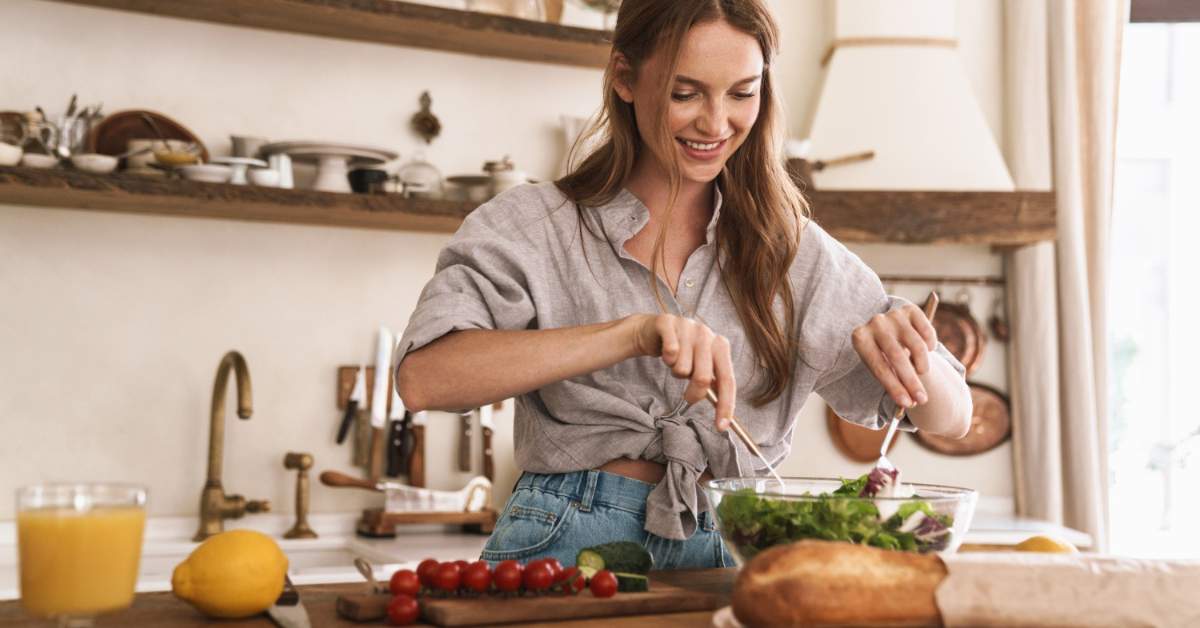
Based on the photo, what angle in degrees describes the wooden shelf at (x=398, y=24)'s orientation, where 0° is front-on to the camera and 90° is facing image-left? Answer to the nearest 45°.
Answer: approximately 315°

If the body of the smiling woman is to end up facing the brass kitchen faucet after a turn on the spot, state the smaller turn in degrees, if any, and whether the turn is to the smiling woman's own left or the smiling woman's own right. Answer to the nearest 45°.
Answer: approximately 180°

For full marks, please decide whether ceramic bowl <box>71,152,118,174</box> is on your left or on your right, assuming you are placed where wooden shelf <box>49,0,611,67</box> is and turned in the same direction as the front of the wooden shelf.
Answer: on your right

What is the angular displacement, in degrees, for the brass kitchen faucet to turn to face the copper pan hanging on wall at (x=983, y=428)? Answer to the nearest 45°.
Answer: approximately 45° to its left

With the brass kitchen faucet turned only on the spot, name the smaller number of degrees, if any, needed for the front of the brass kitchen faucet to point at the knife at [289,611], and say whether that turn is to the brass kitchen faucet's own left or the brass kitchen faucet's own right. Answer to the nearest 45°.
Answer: approximately 45° to the brass kitchen faucet's own right

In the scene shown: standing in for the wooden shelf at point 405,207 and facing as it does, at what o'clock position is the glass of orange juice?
The glass of orange juice is roughly at 12 o'clock from the wooden shelf.

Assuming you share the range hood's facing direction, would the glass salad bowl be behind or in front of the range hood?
in front

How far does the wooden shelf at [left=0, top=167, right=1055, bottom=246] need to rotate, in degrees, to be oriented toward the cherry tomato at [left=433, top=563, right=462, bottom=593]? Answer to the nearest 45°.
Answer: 0° — it already faces it

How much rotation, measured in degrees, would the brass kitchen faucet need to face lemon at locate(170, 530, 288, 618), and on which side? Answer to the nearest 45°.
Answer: approximately 45° to its right

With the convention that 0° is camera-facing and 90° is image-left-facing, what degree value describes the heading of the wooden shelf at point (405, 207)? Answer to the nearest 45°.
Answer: approximately 0°

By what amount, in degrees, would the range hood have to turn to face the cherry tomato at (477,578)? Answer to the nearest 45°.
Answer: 0° — it already faces it

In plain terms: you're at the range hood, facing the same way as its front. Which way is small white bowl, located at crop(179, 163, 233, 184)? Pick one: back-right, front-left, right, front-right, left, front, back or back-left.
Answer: front-right

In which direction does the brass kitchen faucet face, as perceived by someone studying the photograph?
facing the viewer and to the right of the viewer
